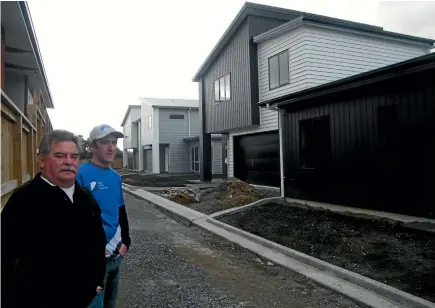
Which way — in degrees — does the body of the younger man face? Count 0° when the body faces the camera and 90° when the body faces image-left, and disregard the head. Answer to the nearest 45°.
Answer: approximately 315°

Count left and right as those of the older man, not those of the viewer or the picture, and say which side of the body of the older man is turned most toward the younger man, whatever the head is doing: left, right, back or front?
left

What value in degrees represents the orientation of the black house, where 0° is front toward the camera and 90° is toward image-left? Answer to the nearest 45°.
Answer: approximately 45°

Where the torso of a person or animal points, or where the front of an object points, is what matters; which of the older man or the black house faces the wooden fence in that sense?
the black house

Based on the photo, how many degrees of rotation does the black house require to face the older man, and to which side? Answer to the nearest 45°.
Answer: approximately 45° to its left

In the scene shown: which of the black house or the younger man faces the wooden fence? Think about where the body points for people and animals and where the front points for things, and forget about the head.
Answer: the black house

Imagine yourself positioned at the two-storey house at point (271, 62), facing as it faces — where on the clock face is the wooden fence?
The wooden fence is roughly at 11 o'clock from the two-storey house.

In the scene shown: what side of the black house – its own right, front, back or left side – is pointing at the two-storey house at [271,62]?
right
